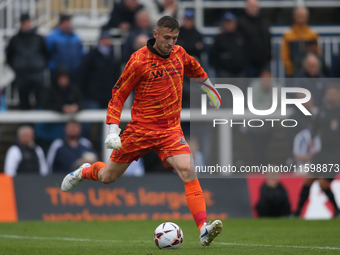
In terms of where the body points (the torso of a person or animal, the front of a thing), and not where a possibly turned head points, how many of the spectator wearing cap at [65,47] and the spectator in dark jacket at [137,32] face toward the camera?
2

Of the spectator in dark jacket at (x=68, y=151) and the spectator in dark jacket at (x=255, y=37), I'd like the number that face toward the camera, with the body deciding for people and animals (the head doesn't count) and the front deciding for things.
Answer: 2

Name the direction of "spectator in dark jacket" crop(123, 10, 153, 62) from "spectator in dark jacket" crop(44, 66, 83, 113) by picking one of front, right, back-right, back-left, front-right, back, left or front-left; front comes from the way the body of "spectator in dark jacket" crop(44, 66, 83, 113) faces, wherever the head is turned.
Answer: left

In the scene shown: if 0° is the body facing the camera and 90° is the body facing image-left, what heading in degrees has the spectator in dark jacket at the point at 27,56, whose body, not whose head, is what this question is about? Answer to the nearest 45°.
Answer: approximately 0°

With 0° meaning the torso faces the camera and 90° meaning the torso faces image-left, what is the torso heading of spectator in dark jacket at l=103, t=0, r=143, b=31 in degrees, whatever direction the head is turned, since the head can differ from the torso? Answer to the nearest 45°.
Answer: approximately 0°

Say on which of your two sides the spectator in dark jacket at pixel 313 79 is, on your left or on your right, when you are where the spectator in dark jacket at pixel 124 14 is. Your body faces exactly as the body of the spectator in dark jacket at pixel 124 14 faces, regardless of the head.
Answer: on your left
